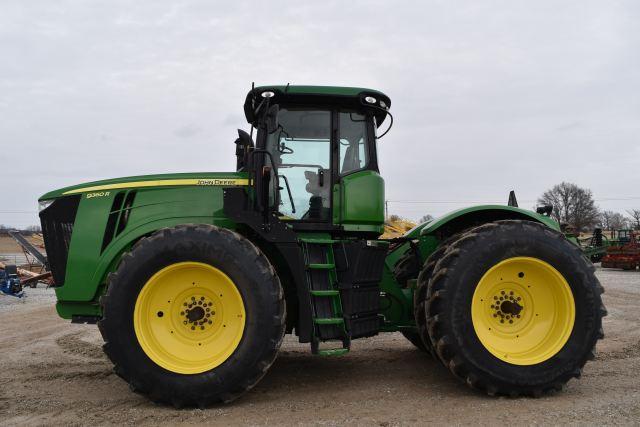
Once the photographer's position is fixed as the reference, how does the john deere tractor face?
facing to the left of the viewer

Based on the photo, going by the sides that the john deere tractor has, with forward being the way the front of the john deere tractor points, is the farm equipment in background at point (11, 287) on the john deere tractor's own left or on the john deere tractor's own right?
on the john deere tractor's own right

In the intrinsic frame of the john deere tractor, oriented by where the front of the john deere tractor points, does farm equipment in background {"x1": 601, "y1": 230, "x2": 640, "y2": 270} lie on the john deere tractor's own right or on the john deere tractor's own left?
on the john deere tractor's own right
